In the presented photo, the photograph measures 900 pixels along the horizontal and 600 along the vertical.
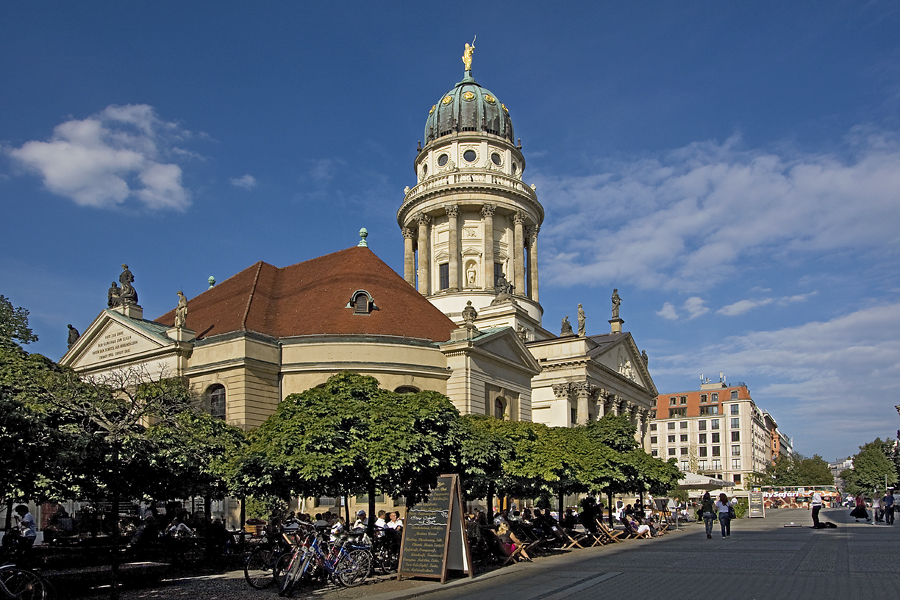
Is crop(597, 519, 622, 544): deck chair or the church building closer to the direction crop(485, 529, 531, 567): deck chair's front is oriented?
the deck chair

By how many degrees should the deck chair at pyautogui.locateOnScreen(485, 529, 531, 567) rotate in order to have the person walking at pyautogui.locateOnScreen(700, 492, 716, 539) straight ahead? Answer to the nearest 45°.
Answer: approximately 45° to its left

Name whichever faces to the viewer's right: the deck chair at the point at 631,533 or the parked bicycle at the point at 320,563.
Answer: the deck chair

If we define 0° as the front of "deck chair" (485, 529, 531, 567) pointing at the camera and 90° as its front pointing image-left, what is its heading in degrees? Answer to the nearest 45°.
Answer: approximately 270°

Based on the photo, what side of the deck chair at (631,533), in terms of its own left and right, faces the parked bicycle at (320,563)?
right

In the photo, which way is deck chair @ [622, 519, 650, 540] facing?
to the viewer's right

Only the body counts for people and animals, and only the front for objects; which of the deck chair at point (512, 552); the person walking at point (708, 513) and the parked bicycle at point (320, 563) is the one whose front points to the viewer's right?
the deck chair
